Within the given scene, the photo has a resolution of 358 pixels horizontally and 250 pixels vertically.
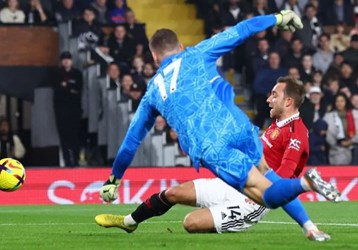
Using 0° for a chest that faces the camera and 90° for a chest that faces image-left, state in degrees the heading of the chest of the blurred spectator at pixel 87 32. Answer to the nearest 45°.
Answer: approximately 0°

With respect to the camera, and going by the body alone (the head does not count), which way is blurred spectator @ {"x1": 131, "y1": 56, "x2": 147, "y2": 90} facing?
toward the camera

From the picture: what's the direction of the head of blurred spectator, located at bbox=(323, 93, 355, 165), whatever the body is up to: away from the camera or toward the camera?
toward the camera

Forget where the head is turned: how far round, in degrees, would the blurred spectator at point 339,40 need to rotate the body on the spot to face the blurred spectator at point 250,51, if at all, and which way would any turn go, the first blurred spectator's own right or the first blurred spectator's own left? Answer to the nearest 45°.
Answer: approximately 45° to the first blurred spectator's own right

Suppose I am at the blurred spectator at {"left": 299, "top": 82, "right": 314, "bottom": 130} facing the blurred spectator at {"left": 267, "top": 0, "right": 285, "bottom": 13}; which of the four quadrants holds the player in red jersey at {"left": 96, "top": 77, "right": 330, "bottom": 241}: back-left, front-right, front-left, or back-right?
back-left

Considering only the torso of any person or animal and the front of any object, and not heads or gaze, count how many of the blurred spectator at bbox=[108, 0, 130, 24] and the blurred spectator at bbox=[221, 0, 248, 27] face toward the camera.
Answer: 2

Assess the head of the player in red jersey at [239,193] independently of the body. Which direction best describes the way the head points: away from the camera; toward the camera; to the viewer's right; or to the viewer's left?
to the viewer's left

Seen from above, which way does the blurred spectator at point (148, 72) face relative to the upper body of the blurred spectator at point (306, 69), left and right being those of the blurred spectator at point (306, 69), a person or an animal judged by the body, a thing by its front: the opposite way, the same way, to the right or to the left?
the same way

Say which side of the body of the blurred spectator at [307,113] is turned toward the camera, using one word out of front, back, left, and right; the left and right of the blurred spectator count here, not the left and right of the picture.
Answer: front

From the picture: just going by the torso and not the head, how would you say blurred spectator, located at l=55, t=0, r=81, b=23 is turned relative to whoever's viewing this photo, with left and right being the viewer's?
facing the viewer

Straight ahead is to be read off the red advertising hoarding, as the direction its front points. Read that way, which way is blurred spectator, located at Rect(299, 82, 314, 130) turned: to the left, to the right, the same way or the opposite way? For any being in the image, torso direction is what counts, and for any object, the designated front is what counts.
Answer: the same way

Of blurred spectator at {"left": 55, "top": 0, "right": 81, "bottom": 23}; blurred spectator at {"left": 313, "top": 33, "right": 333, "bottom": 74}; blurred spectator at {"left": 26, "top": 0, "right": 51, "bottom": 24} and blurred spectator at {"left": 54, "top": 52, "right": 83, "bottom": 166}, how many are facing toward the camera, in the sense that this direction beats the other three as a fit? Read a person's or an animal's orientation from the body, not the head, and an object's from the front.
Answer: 4

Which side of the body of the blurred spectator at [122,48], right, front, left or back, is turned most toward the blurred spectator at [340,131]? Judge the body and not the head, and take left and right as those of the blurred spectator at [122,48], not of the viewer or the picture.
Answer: left

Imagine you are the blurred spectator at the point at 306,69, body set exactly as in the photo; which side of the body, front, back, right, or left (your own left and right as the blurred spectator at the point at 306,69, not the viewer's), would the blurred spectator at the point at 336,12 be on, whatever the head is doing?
back

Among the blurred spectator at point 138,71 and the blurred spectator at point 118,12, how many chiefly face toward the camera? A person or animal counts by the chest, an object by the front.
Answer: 2
